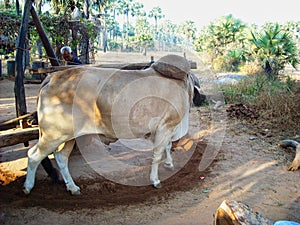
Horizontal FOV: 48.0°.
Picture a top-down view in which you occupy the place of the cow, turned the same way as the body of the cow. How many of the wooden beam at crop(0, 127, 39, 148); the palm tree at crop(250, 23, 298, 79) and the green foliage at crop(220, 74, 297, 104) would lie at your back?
1

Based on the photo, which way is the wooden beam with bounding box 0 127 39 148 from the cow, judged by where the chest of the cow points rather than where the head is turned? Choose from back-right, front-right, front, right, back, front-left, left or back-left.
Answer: back

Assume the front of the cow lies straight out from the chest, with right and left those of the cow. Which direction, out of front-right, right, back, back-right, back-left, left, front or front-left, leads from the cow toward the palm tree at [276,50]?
front-left

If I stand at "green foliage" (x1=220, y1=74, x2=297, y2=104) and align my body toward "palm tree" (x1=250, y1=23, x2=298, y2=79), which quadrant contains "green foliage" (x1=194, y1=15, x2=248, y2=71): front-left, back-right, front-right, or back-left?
front-left

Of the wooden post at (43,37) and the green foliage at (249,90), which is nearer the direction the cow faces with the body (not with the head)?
the green foliage

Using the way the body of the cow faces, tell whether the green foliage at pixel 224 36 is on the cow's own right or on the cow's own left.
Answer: on the cow's own left

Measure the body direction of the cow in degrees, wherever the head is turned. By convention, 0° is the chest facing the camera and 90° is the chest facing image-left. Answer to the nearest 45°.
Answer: approximately 270°

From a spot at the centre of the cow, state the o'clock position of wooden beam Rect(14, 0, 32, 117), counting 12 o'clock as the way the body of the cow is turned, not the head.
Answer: The wooden beam is roughly at 7 o'clock from the cow.

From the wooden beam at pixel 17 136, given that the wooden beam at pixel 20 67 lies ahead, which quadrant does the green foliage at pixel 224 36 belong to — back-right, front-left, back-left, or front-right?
front-right

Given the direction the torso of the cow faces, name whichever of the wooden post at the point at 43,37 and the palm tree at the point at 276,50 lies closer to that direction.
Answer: the palm tree

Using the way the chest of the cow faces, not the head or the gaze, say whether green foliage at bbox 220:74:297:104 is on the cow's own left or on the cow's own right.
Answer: on the cow's own left

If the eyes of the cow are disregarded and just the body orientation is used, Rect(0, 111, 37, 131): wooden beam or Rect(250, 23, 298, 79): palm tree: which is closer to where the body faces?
the palm tree

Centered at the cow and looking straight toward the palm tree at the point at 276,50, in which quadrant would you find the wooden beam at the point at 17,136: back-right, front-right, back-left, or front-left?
back-left
